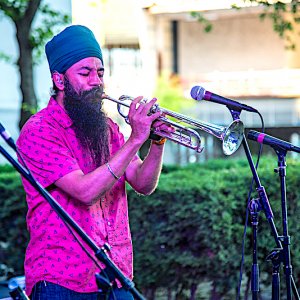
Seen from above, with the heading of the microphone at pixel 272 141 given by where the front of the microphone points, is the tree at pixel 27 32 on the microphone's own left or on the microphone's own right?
on the microphone's own right

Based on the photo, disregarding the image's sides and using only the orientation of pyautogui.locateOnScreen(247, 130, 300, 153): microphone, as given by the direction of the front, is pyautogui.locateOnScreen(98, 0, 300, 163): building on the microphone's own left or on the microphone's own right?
on the microphone's own right

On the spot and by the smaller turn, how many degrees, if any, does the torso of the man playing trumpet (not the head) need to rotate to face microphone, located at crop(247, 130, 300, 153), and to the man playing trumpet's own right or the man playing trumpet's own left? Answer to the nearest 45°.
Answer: approximately 45° to the man playing trumpet's own left

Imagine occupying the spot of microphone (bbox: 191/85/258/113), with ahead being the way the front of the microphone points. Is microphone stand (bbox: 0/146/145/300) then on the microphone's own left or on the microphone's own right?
on the microphone's own left

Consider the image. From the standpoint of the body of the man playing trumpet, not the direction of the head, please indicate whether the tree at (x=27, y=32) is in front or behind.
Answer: behind

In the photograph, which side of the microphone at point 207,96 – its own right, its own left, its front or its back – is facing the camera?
left

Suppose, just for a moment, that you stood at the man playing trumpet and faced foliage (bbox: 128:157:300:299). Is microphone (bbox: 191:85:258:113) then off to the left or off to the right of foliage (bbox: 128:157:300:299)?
right

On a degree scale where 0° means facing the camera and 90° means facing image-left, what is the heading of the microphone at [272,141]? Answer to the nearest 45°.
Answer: approximately 90°

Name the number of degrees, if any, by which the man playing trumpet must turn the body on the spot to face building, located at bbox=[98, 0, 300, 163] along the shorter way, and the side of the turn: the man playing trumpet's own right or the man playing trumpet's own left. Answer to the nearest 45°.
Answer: approximately 135° to the man playing trumpet's own left
